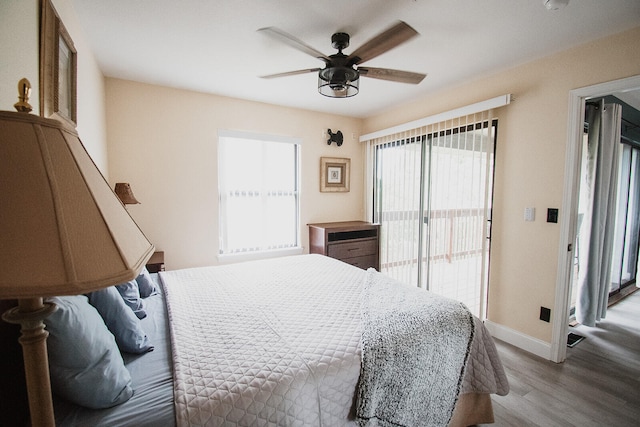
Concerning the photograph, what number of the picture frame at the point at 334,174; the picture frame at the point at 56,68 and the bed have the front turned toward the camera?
1

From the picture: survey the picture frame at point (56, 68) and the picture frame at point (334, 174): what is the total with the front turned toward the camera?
1

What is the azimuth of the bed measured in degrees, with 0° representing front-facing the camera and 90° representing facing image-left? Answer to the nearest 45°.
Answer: approximately 270°

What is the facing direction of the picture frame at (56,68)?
to the viewer's right

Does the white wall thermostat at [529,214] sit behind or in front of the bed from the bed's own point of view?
in front

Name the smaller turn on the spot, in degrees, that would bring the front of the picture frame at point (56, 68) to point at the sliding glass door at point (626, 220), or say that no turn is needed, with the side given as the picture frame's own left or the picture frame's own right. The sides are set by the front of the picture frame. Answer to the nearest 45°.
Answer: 0° — it already faces it

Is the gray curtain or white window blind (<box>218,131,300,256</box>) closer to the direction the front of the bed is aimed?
the gray curtain

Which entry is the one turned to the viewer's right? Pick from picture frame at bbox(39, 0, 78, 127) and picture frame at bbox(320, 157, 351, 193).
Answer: picture frame at bbox(39, 0, 78, 127)

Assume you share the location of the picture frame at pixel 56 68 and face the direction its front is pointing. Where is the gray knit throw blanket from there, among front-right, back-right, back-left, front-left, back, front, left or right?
front-right

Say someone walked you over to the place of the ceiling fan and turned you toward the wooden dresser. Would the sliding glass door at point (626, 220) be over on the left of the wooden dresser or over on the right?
right

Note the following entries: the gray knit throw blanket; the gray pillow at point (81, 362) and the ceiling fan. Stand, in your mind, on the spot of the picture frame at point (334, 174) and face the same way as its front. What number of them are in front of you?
3

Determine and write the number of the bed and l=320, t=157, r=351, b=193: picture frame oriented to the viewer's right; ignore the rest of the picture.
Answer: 1

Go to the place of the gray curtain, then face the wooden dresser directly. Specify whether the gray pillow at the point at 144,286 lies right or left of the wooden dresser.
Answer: left
